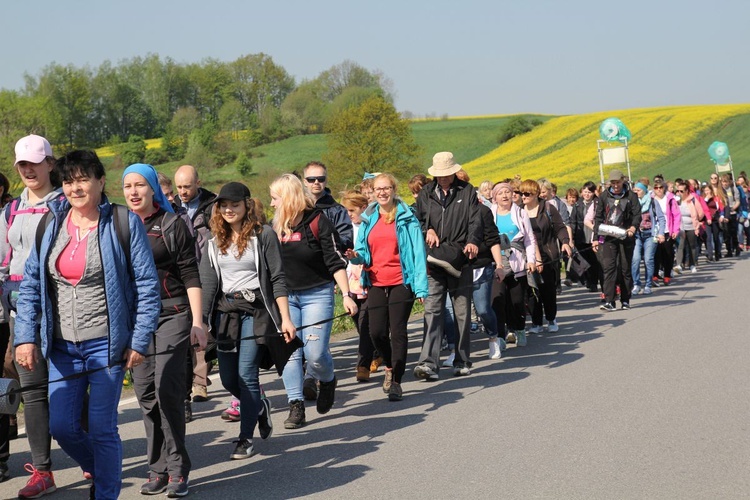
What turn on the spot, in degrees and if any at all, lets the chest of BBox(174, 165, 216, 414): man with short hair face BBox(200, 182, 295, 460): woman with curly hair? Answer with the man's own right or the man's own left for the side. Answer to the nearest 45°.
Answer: approximately 45° to the man's own left

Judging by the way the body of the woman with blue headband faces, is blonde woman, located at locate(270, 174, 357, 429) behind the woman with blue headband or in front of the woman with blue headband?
behind

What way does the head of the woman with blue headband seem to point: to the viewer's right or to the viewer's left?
to the viewer's left

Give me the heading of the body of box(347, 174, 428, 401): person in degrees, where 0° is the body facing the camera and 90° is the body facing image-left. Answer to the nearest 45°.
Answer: approximately 0°

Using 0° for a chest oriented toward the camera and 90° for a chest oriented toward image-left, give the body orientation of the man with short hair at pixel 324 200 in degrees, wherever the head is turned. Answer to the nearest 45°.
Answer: approximately 45°

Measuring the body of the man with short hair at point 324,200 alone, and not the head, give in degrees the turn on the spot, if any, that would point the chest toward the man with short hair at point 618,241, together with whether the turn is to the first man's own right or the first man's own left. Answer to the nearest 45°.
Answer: approximately 180°

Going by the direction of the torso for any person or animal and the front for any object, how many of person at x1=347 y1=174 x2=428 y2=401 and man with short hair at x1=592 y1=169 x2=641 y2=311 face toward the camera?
2

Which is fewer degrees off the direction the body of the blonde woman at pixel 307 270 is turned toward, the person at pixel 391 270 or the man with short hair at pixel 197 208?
the man with short hair
